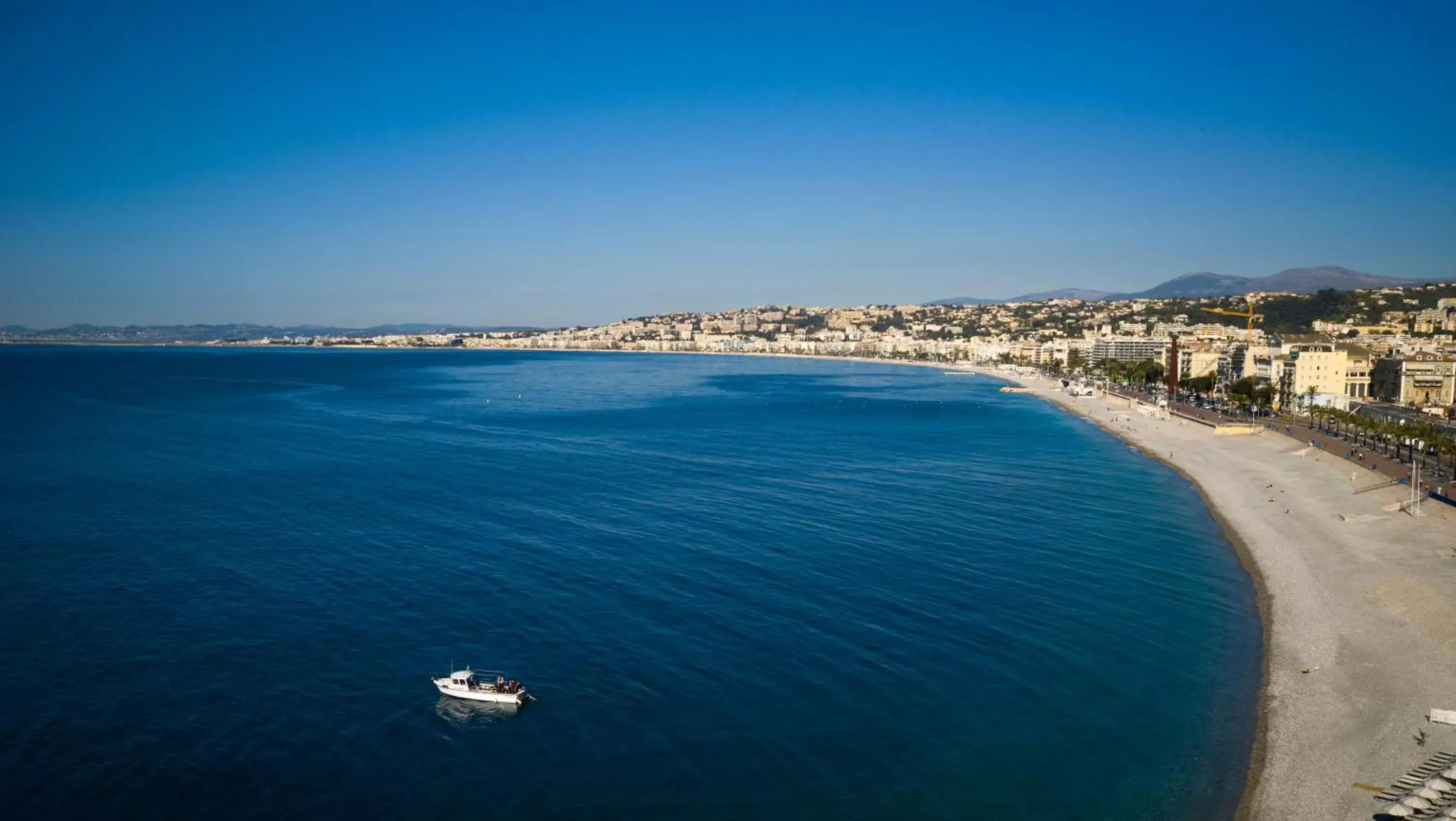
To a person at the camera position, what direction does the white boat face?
facing away from the viewer and to the left of the viewer

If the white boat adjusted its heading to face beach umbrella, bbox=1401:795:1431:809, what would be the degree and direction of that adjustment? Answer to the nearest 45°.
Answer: approximately 180°
